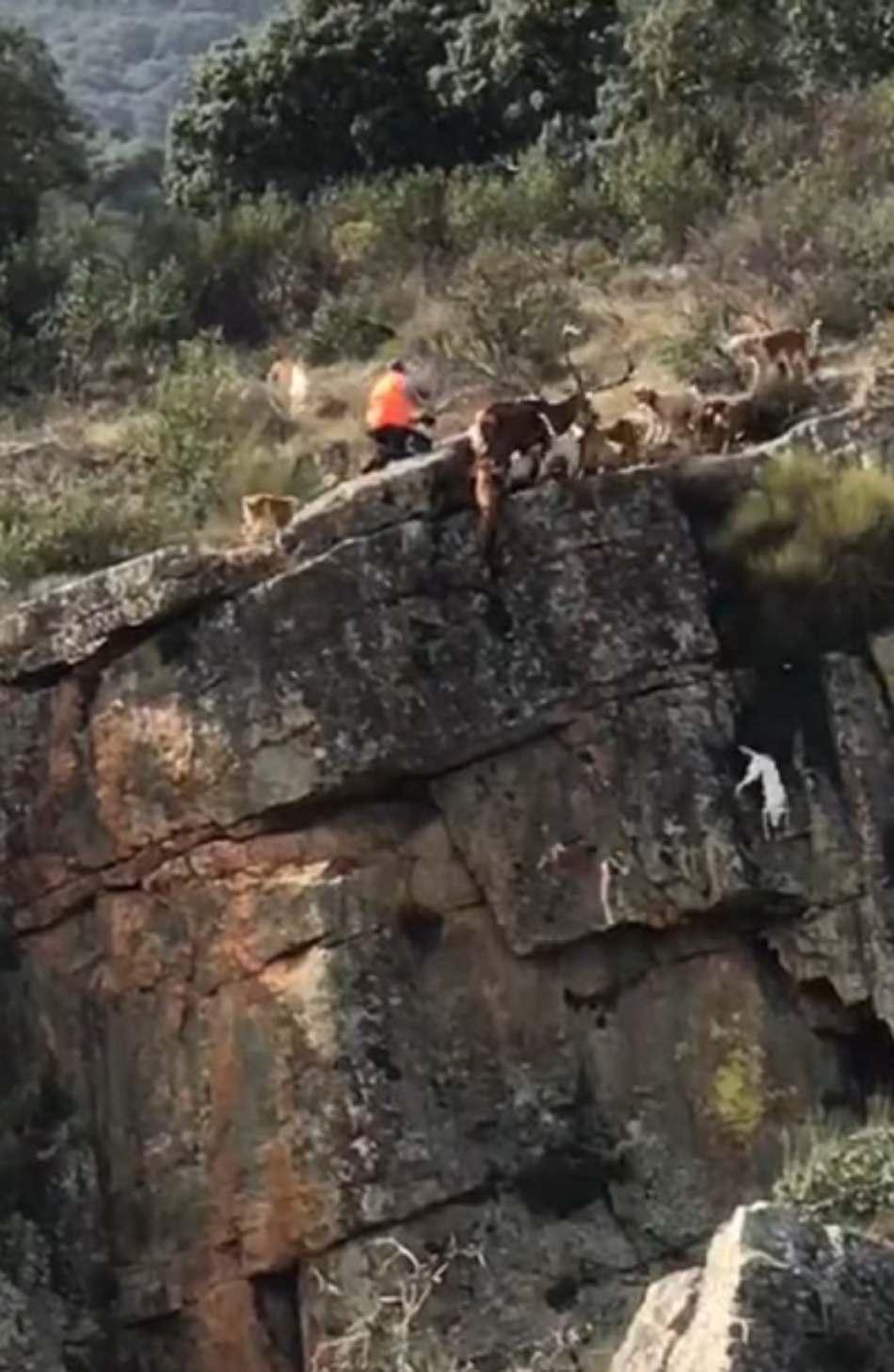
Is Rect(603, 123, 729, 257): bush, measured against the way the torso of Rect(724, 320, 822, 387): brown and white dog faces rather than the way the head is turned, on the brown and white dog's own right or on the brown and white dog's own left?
on the brown and white dog's own right

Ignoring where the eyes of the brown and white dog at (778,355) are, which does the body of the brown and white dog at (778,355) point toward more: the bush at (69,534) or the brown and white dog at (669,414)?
the bush

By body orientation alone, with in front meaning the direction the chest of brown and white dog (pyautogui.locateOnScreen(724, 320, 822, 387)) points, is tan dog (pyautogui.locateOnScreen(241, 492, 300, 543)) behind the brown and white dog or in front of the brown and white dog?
in front

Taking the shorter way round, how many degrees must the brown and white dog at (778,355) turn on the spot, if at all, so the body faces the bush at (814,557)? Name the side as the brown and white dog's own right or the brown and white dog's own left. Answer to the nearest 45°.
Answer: approximately 90° to the brown and white dog's own left

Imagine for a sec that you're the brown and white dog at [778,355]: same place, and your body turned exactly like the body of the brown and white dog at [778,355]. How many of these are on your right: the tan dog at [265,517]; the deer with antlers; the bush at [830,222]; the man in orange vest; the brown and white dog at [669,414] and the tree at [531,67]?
2

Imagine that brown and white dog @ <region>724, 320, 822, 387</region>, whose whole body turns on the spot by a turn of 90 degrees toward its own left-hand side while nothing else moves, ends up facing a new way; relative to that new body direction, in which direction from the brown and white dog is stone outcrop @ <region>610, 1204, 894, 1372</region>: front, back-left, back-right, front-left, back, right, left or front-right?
front

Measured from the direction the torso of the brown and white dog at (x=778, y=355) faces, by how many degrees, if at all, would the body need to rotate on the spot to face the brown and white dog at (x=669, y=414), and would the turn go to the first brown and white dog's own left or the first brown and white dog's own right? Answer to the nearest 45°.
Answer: approximately 45° to the first brown and white dog's own left

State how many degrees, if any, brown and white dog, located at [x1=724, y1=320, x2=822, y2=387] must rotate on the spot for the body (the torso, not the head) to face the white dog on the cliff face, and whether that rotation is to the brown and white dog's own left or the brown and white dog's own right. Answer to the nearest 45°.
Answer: approximately 90° to the brown and white dog's own left

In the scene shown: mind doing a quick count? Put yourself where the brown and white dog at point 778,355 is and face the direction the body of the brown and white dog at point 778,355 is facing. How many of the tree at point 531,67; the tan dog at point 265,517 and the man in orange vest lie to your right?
1

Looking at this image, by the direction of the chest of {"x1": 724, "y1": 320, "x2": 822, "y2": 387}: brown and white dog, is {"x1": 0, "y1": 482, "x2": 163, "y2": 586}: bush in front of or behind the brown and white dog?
in front

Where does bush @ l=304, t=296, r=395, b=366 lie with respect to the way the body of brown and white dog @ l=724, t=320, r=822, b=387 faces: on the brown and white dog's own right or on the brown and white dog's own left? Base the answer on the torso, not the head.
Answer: on the brown and white dog's own right

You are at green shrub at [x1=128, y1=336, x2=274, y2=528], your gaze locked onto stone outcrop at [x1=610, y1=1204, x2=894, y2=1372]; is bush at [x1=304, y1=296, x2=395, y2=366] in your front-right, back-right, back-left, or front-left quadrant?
back-left

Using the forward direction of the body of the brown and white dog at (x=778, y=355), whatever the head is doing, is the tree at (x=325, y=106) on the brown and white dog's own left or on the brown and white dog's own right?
on the brown and white dog's own right

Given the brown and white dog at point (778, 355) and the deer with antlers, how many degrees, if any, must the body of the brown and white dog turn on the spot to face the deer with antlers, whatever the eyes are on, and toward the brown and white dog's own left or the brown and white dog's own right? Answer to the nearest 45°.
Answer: approximately 45° to the brown and white dog's own left

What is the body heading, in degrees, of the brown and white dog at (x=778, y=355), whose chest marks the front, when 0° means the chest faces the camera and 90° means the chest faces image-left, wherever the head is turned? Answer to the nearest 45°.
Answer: approximately 90°
